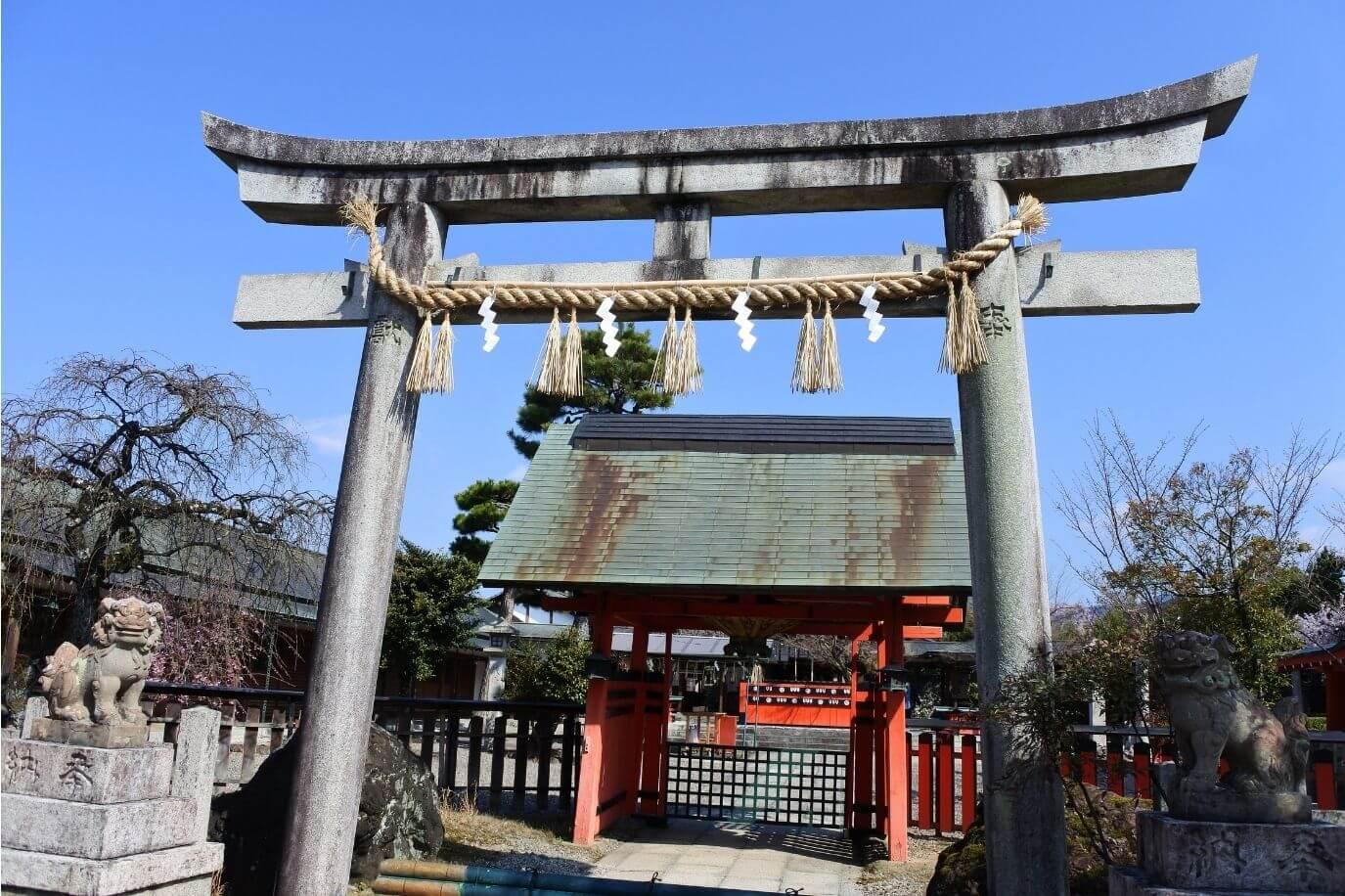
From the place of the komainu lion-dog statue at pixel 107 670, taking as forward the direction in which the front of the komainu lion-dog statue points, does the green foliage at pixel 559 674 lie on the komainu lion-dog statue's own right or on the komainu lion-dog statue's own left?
on the komainu lion-dog statue's own left

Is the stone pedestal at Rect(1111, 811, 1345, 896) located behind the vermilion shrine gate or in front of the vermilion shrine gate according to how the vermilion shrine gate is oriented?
in front

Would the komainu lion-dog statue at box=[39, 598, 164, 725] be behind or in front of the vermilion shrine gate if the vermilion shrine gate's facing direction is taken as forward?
in front

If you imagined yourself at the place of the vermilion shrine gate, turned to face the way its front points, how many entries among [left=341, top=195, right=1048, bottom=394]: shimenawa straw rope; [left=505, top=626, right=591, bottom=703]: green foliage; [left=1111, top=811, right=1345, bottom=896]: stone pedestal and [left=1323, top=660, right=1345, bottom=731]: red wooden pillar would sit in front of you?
2

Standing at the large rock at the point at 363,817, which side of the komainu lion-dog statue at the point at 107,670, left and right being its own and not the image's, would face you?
left

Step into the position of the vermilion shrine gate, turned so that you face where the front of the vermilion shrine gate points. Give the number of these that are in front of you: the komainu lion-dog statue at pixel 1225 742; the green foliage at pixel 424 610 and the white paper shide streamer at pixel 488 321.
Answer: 2

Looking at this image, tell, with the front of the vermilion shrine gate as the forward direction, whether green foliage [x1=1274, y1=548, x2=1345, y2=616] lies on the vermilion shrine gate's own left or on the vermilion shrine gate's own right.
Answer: on the vermilion shrine gate's own left

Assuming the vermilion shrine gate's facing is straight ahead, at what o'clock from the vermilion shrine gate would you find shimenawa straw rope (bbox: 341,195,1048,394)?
The shimenawa straw rope is roughly at 12 o'clock from the vermilion shrine gate.

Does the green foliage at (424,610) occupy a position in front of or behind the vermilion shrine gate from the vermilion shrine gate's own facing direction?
behind

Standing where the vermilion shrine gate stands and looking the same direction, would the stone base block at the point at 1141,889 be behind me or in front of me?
in front

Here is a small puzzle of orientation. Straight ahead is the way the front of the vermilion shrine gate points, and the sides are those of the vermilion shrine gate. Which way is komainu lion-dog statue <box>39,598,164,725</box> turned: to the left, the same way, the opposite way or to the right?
to the left

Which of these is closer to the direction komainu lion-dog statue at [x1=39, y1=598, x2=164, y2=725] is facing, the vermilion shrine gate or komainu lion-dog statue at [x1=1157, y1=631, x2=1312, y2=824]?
the komainu lion-dog statue

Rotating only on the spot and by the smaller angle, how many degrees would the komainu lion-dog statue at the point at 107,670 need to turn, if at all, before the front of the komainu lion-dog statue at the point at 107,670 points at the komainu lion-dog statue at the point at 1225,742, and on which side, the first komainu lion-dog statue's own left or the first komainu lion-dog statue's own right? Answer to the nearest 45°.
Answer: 0° — it already faces it

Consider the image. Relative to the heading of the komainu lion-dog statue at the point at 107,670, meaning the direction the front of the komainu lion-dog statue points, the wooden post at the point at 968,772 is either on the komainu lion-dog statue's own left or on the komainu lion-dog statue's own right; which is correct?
on the komainu lion-dog statue's own left

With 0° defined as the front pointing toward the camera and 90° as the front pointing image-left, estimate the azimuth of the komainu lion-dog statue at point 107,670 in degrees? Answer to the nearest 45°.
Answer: approximately 315°

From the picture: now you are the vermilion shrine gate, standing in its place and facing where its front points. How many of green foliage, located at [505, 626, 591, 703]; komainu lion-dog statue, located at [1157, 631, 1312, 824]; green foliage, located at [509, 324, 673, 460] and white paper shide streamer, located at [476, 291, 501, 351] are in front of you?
2

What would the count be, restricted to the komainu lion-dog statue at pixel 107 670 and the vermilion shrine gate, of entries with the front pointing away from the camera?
0
